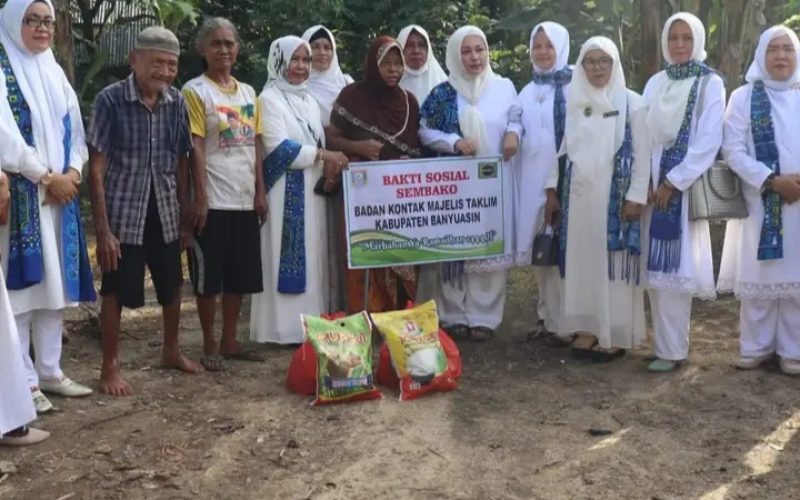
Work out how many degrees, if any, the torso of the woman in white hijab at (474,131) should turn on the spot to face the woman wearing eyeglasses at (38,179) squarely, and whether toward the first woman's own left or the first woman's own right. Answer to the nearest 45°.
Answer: approximately 45° to the first woman's own right

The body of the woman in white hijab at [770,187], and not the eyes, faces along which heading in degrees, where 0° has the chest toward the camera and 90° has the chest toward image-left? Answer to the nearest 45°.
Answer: approximately 0°

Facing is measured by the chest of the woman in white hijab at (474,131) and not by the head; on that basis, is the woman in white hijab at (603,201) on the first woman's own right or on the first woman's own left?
on the first woman's own left

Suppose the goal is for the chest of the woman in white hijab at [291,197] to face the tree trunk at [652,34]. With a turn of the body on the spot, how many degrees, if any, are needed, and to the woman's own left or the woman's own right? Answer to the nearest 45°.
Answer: approximately 90° to the woman's own left

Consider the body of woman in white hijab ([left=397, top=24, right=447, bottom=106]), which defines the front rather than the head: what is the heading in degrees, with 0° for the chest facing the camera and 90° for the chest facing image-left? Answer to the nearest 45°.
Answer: approximately 0°

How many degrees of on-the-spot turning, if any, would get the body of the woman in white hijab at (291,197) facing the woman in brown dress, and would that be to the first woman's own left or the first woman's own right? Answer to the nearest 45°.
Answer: approximately 45° to the first woman's own left
